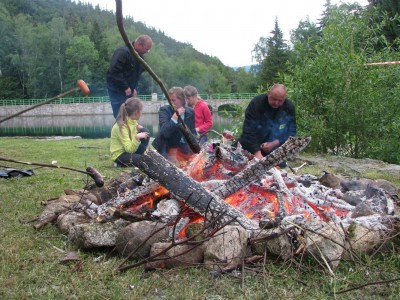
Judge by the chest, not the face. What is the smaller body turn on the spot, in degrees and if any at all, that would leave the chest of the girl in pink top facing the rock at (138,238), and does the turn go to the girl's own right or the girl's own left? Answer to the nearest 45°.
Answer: approximately 45° to the girl's own left

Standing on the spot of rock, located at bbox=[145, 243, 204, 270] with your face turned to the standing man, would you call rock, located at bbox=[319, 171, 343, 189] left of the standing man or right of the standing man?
right

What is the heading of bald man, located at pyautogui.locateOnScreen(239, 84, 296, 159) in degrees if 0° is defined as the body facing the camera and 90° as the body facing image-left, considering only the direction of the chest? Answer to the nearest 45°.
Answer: approximately 0°

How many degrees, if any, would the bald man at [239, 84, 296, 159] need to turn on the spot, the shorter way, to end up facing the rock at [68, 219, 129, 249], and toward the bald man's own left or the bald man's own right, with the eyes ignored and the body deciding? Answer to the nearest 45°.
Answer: approximately 45° to the bald man's own right

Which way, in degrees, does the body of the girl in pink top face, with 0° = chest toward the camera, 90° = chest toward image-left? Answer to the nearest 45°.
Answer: approximately 45°

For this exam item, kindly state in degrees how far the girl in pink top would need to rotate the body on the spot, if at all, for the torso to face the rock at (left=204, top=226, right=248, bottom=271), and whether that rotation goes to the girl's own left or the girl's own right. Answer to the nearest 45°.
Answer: approximately 45° to the girl's own left

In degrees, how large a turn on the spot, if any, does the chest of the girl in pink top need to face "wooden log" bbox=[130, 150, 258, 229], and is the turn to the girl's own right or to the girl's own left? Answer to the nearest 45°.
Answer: approximately 45° to the girl's own left

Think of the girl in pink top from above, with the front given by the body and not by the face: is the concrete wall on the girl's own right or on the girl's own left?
on the girl's own right

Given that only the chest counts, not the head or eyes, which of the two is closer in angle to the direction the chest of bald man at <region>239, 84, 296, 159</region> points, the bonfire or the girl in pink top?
the bonfire
